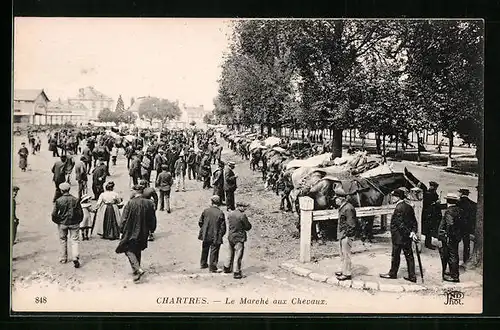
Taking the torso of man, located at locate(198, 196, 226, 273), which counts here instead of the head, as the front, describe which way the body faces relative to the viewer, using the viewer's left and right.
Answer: facing away from the viewer

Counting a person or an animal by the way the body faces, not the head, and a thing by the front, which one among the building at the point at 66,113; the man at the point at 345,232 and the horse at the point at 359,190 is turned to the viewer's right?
the horse

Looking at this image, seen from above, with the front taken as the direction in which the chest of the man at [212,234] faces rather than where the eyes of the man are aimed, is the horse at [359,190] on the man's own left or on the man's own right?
on the man's own right

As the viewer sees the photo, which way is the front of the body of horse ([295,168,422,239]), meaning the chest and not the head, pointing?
to the viewer's right

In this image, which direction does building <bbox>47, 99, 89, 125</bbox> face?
toward the camera

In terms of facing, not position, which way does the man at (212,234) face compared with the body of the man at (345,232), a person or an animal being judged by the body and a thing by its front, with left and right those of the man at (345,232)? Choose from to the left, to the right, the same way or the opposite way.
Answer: to the right

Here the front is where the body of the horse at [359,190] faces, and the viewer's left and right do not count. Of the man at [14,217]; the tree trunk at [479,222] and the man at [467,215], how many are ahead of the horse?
2

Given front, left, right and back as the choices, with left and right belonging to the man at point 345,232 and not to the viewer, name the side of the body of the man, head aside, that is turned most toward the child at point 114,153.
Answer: right

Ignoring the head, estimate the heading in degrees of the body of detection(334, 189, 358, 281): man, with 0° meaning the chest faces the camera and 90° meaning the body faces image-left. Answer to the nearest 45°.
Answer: approximately 90°
